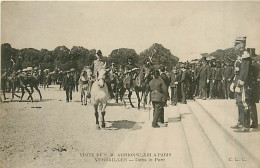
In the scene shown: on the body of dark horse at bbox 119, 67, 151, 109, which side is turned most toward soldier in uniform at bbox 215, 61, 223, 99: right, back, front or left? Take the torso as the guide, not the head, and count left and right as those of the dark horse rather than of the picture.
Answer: left

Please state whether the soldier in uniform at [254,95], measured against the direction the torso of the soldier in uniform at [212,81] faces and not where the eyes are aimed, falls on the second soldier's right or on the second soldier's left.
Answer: on the second soldier's left

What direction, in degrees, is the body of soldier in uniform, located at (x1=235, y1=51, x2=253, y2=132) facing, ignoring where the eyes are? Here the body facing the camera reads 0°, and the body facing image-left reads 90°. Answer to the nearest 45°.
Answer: approximately 90°

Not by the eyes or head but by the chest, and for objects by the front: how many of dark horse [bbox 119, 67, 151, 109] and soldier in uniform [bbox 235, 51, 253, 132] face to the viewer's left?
1

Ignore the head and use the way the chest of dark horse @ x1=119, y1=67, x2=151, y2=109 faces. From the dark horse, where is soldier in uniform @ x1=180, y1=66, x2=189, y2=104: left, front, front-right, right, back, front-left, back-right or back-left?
left

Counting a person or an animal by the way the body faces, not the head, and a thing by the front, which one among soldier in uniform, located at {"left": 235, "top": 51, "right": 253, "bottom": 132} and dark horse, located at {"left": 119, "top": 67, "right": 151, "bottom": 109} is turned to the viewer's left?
the soldier in uniform

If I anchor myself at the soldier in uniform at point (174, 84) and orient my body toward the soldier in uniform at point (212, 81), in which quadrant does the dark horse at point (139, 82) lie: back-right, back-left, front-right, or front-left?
back-right

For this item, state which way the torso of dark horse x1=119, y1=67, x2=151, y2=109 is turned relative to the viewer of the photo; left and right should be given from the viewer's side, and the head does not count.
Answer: facing the viewer and to the right of the viewer

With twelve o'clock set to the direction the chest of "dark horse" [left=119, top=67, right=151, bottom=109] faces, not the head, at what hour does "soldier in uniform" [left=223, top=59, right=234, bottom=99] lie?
The soldier in uniform is roughly at 10 o'clock from the dark horse.
